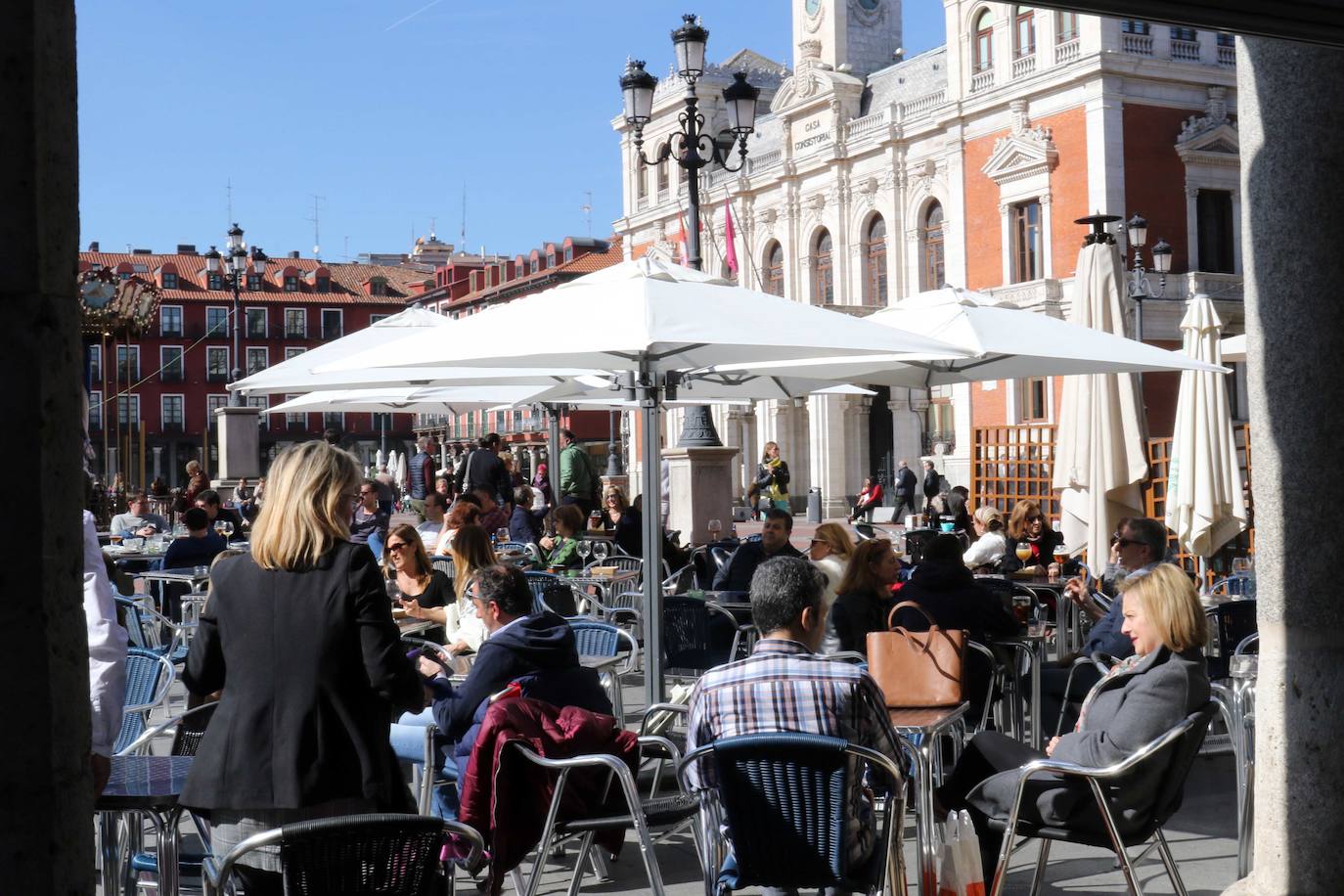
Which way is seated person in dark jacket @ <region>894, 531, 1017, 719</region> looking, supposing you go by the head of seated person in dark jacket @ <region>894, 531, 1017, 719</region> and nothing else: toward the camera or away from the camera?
away from the camera

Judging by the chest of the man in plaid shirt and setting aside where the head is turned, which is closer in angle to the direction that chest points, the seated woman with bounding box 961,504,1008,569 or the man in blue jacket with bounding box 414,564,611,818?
the seated woman

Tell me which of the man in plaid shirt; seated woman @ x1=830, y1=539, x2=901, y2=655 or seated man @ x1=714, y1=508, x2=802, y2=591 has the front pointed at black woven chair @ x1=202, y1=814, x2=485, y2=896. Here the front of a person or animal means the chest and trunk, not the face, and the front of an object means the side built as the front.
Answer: the seated man

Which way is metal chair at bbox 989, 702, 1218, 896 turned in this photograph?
to the viewer's left

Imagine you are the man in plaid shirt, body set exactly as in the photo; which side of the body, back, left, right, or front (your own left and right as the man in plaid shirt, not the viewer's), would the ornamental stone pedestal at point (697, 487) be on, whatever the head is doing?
front

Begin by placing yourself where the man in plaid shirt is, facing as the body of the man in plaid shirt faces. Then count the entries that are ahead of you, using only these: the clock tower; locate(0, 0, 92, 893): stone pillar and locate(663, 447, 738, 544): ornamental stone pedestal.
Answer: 2

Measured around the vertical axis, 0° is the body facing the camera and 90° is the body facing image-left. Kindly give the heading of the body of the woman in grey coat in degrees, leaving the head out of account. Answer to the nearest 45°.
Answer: approximately 90°

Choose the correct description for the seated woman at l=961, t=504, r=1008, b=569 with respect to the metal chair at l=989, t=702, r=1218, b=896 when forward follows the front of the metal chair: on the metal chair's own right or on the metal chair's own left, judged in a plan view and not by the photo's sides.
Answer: on the metal chair's own right

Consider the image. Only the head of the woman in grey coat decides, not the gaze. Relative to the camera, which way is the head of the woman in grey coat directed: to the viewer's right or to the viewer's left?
to the viewer's left

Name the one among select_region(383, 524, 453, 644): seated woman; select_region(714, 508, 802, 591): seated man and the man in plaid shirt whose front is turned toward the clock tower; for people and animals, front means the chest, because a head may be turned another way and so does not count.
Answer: the man in plaid shirt

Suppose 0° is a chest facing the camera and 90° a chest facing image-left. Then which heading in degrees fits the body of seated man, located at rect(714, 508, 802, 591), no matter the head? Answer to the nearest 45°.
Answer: approximately 0°
